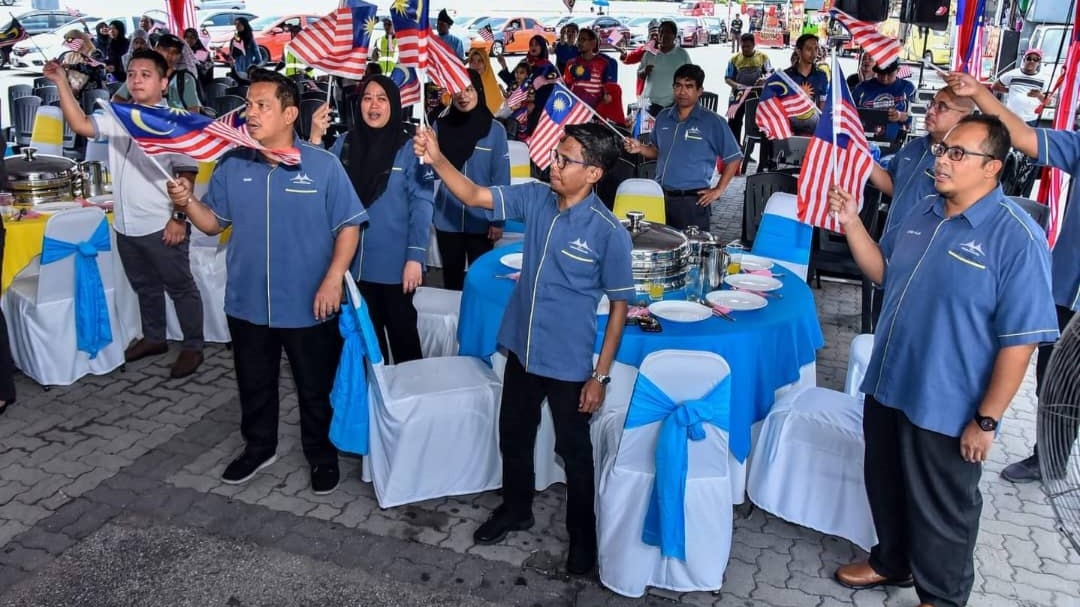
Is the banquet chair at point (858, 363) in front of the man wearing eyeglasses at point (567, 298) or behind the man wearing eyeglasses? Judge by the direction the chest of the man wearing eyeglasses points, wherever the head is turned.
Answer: behind

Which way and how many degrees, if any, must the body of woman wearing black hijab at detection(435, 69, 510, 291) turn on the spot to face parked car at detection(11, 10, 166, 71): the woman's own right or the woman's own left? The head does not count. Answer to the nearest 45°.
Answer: approximately 90° to the woman's own right

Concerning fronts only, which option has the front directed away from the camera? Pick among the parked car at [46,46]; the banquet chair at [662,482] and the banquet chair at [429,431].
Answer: the banquet chair at [662,482]

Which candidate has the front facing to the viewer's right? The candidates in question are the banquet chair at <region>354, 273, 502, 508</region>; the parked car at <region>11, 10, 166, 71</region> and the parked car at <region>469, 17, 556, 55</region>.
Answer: the banquet chair

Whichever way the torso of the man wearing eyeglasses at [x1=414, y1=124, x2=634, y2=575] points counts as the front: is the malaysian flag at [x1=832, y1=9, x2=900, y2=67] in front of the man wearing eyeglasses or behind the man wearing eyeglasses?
behind

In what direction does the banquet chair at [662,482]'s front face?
away from the camera

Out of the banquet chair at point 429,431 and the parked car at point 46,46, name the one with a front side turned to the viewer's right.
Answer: the banquet chair

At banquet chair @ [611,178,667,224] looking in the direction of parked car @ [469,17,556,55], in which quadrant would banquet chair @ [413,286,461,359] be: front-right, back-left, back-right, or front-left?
back-left

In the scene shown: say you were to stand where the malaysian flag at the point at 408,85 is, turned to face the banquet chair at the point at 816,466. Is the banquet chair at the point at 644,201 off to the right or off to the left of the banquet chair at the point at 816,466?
left

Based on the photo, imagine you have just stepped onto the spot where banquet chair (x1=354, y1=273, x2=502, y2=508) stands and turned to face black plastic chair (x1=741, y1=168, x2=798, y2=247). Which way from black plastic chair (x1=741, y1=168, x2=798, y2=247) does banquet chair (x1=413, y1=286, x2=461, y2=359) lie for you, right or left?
left

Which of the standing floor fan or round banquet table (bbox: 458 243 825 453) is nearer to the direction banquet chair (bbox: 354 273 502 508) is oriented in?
the round banquet table

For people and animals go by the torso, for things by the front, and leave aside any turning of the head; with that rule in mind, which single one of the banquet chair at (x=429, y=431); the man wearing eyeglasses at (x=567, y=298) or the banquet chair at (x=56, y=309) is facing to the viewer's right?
the banquet chair at (x=429, y=431)

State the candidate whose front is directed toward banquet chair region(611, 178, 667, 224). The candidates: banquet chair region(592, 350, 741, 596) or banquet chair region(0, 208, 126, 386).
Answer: banquet chair region(592, 350, 741, 596)

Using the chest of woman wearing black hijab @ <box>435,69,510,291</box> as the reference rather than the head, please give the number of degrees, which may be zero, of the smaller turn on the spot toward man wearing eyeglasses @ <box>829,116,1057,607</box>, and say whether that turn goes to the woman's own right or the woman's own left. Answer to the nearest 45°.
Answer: approximately 90° to the woman's own left

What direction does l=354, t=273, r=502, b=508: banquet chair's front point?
to the viewer's right

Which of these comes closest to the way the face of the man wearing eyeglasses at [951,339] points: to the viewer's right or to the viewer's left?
to the viewer's left
